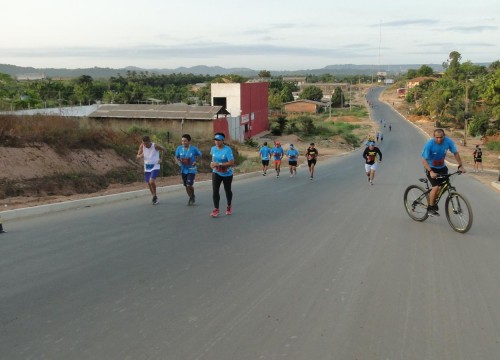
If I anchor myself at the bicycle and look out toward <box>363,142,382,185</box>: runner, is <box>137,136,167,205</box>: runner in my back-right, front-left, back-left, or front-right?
front-left

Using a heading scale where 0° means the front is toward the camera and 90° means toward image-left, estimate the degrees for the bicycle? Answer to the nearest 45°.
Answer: approximately 315°

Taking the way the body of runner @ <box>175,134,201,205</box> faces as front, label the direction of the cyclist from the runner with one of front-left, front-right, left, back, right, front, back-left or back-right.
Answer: front-left

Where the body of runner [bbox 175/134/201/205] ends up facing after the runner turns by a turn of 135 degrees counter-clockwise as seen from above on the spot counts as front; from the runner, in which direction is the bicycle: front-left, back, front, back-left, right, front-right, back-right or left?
right

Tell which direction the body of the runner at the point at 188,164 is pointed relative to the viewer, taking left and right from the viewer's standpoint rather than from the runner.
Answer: facing the viewer

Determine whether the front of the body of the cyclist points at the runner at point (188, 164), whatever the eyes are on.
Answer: no

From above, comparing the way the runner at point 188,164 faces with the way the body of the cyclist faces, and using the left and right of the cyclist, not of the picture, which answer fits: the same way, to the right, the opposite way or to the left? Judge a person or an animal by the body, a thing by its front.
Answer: the same way

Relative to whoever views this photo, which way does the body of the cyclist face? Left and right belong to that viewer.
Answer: facing the viewer and to the right of the viewer

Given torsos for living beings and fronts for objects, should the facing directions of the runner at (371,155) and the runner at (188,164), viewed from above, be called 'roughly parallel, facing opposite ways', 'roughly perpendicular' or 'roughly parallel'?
roughly parallel

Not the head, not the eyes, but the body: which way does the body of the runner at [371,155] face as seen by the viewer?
toward the camera

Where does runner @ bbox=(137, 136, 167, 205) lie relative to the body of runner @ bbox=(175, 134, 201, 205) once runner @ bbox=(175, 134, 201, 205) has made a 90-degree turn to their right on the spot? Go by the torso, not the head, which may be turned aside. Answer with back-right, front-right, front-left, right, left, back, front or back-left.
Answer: front

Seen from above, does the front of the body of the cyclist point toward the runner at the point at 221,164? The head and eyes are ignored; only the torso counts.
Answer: no

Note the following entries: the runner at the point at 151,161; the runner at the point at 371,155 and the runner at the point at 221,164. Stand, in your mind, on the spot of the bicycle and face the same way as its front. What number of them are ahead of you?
0

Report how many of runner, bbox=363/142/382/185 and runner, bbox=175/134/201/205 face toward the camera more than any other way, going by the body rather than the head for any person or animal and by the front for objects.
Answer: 2
